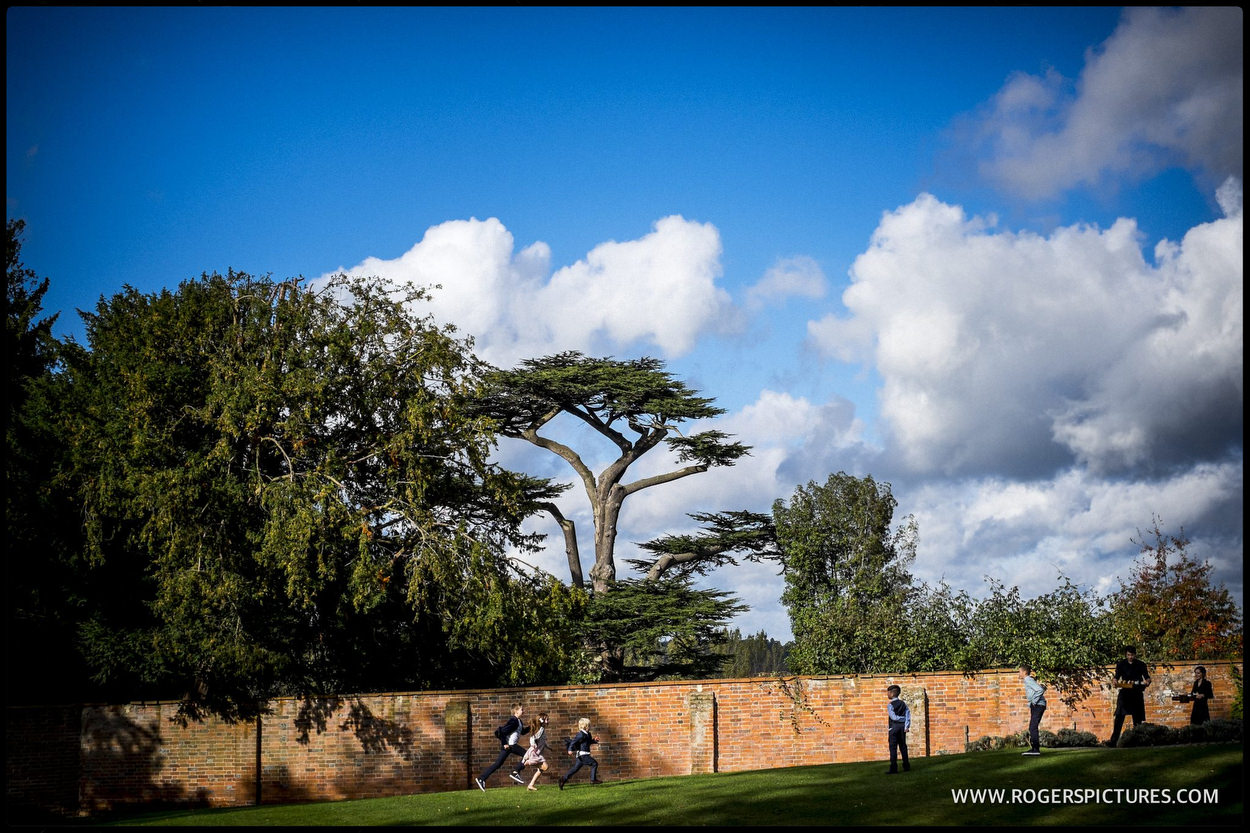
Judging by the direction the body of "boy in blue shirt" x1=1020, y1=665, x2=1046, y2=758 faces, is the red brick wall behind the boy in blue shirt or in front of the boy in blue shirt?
in front

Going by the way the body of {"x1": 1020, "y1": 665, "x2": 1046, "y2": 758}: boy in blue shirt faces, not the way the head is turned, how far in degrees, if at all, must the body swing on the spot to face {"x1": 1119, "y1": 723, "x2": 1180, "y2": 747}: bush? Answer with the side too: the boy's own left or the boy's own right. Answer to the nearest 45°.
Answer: approximately 180°

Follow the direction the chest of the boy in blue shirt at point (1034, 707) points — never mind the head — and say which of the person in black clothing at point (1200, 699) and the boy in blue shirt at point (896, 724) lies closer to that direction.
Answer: the boy in blue shirt

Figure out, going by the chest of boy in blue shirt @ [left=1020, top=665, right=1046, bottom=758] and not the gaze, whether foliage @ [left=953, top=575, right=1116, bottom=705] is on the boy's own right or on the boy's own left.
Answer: on the boy's own right

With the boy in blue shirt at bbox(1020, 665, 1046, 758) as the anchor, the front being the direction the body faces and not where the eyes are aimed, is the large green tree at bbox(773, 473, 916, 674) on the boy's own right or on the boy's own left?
on the boy's own right

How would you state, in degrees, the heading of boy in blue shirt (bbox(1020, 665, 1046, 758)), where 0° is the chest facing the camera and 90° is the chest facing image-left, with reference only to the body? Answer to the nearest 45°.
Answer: approximately 90°

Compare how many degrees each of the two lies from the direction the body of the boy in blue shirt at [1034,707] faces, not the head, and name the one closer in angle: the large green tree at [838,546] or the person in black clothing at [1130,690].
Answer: the large green tree

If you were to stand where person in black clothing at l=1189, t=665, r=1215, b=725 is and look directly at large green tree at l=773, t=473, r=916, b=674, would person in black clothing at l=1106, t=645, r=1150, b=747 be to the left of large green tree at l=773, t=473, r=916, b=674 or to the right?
left

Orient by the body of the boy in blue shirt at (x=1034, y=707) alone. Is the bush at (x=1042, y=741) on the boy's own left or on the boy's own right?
on the boy's own right
